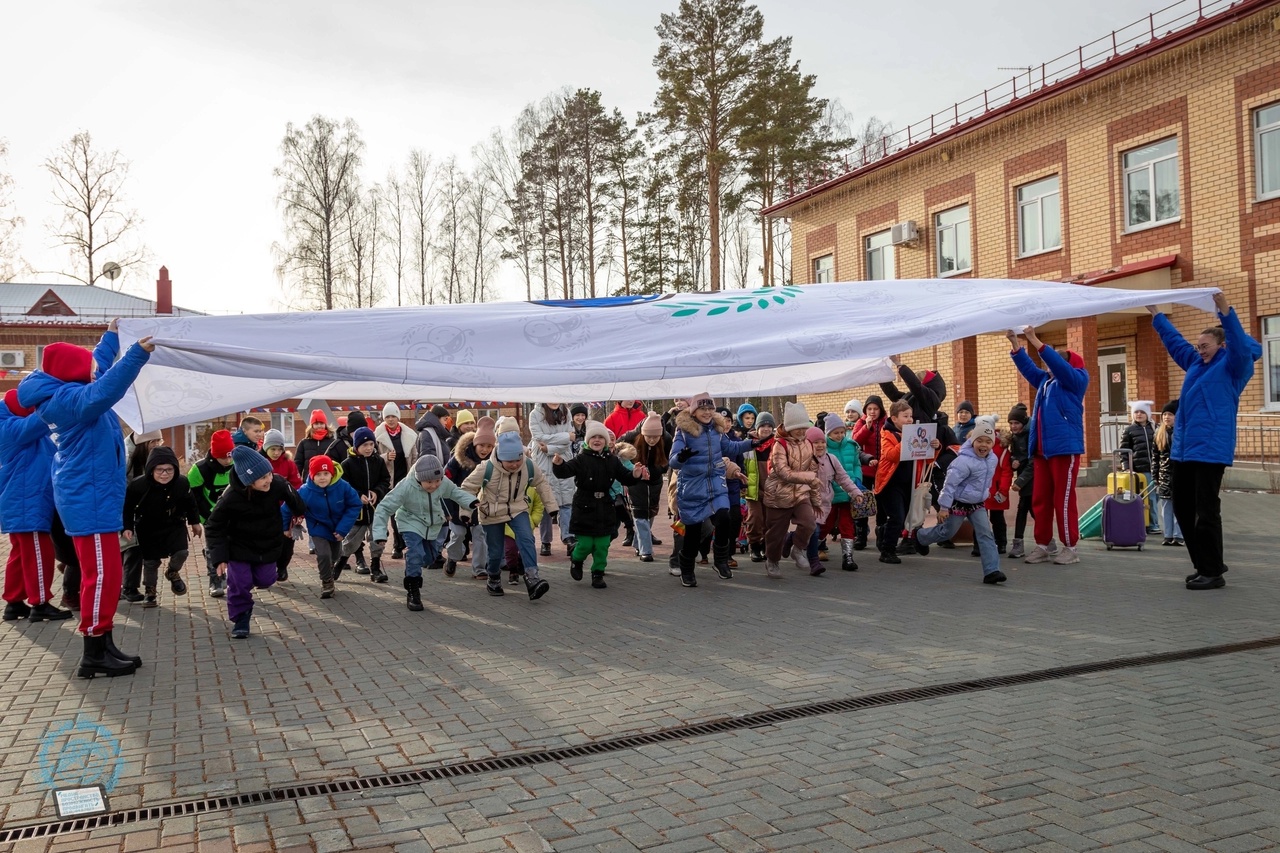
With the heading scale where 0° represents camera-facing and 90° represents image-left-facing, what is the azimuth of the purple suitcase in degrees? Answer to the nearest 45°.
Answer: approximately 0°

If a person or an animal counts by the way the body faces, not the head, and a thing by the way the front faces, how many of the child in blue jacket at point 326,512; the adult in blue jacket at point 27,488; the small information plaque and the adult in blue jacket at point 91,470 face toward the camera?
2

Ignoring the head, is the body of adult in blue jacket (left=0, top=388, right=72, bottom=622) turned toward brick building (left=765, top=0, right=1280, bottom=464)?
yes

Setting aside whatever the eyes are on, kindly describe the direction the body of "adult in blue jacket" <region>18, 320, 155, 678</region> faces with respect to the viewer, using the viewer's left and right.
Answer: facing to the right of the viewer

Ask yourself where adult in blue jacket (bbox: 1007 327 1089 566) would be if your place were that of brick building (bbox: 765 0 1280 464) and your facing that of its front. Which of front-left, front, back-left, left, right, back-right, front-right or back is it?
front-left

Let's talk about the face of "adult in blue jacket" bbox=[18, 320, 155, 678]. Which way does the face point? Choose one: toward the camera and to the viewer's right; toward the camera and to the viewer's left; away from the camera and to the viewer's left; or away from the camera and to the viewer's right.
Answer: away from the camera and to the viewer's right

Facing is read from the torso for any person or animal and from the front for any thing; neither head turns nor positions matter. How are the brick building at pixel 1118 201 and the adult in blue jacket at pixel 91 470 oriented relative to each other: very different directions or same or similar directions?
very different directions

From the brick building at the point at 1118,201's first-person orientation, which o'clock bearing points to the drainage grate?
The drainage grate is roughly at 11 o'clock from the brick building.

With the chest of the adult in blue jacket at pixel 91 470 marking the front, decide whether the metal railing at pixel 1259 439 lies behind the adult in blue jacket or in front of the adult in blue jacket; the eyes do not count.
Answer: in front
